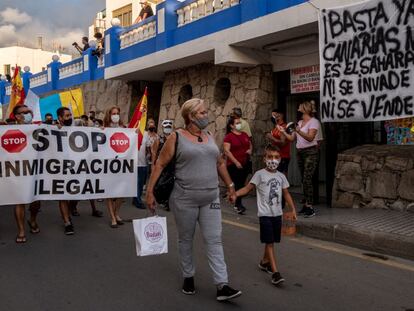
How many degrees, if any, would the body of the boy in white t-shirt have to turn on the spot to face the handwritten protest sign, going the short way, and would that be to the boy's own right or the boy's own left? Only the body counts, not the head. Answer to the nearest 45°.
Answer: approximately 135° to the boy's own left

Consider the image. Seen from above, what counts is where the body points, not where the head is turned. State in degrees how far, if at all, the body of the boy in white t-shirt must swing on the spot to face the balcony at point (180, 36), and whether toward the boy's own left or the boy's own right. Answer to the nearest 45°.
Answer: approximately 180°

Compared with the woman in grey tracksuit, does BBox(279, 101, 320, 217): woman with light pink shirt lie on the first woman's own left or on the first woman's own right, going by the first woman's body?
on the first woman's own left

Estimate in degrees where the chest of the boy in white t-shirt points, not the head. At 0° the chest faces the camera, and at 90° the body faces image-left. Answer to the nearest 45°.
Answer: approximately 0°

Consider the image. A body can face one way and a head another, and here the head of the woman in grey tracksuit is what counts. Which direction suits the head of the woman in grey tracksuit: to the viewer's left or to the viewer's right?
to the viewer's right

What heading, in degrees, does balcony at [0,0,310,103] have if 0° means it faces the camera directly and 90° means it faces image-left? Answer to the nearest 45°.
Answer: approximately 45°

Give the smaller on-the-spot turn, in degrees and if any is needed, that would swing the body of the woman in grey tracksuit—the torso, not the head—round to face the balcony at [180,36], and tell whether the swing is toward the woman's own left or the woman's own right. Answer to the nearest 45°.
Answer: approximately 135° to the woman's own left

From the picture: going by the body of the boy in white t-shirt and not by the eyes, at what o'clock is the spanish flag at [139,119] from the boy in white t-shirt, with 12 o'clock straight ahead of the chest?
The spanish flag is roughly at 5 o'clock from the boy in white t-shirt.

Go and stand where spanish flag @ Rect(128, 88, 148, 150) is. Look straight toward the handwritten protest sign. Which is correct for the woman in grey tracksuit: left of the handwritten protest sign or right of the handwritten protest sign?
right

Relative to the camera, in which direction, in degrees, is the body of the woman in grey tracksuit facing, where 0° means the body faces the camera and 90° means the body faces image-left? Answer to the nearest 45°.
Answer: approximately 315°
